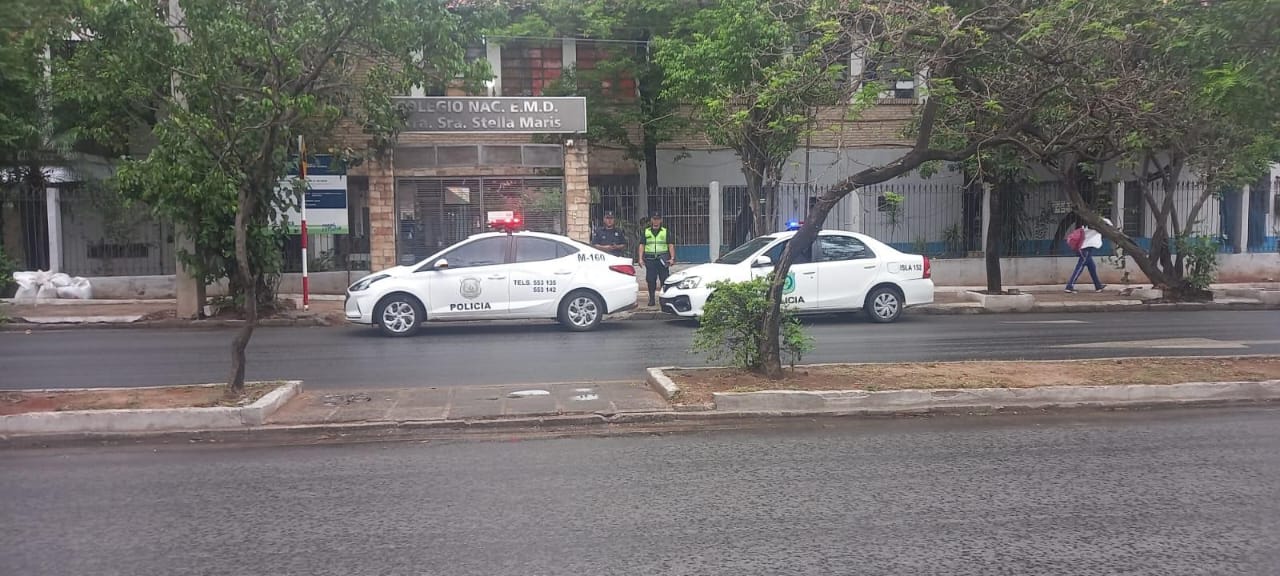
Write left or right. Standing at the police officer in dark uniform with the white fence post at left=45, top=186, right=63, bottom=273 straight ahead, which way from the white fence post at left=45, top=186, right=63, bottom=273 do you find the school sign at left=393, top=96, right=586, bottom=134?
right

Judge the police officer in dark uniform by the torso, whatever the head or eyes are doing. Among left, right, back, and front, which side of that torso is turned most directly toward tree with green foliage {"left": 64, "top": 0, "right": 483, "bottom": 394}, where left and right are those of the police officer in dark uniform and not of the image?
front

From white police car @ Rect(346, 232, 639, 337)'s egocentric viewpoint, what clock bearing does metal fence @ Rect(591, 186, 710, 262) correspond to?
The metal fence is roughly at 4 o'clock from the white police car.

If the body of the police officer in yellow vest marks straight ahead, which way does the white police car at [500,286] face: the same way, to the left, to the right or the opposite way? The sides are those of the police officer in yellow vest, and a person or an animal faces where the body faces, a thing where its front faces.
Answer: to the right

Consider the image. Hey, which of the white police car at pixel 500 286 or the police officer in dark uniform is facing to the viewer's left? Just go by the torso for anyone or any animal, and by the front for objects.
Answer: the white police car

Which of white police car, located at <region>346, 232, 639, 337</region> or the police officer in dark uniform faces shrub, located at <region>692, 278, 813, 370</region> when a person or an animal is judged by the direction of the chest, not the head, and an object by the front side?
the police officer in dark uniform

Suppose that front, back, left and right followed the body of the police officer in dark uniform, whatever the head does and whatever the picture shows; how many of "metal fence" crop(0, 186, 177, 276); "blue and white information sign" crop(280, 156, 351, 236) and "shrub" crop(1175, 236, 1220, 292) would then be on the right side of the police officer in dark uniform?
2

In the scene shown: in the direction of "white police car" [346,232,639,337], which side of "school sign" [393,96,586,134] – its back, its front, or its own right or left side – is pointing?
front

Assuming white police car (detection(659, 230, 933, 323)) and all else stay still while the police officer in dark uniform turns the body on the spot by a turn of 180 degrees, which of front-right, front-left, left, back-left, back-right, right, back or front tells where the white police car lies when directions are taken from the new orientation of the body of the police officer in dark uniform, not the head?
back-right

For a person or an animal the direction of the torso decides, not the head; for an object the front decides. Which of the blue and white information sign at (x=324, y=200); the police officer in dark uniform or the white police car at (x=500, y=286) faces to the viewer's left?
the white police car

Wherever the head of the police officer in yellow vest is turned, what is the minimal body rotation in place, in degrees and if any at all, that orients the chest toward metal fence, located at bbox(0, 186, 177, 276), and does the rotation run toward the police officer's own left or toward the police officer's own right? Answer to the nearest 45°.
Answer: approximately 90° to the police officer's own right
